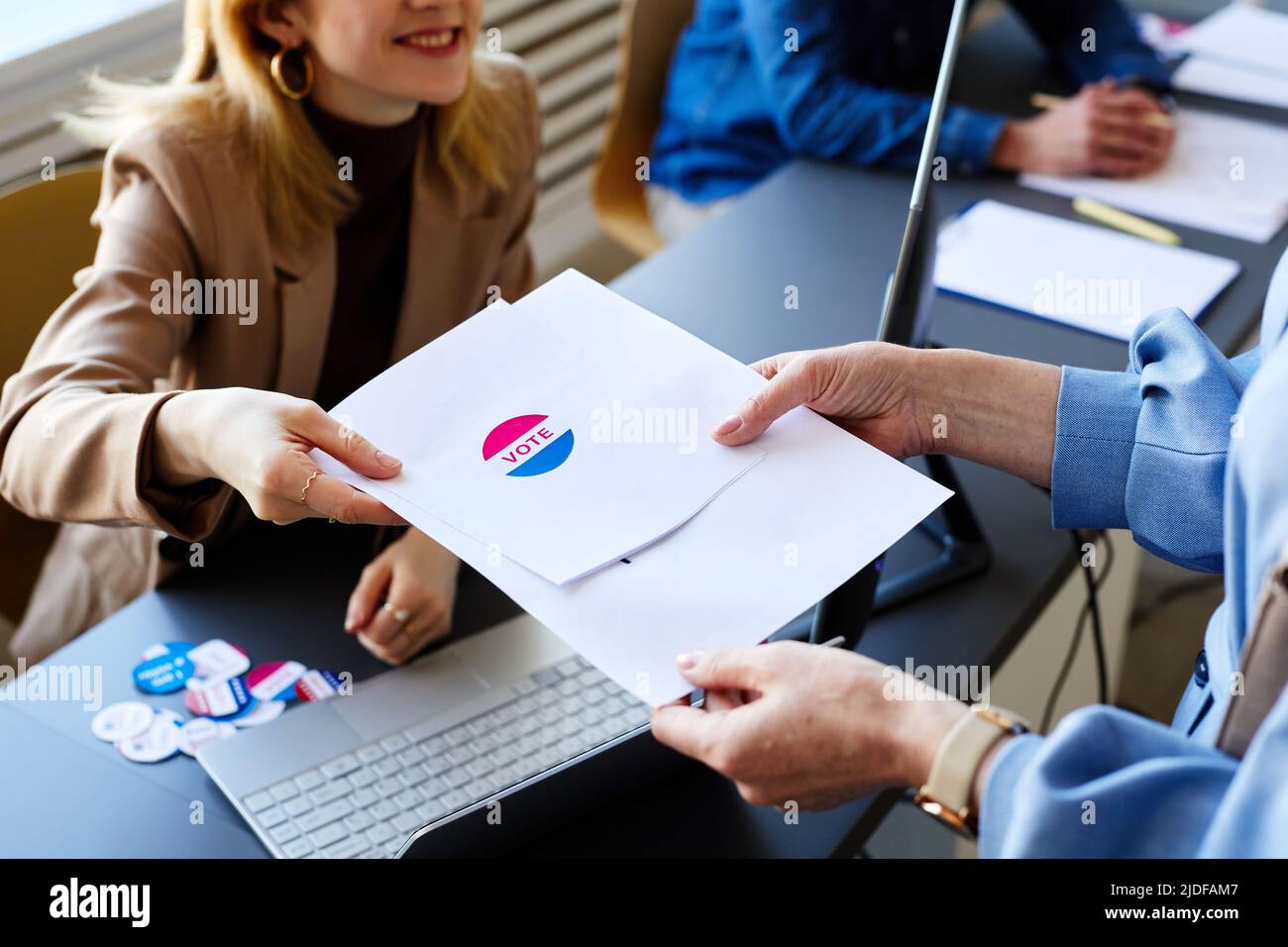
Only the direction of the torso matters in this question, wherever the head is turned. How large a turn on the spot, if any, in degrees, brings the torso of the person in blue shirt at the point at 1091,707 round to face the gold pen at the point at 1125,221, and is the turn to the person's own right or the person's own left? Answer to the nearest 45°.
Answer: approximately 90° to the person's own right

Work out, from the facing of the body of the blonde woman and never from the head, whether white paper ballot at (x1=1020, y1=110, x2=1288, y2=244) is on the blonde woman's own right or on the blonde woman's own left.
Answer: on the blonde woman's own left

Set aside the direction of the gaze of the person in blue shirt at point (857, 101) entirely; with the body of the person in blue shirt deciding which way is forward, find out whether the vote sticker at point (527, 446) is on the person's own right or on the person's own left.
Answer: on the person's own right

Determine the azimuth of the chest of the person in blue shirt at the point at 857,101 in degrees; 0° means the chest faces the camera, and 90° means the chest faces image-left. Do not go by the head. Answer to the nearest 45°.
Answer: approximately 315°

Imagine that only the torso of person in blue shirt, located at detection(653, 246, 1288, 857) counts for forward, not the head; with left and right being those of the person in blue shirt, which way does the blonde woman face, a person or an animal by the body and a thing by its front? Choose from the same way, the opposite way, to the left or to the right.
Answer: the opposite way

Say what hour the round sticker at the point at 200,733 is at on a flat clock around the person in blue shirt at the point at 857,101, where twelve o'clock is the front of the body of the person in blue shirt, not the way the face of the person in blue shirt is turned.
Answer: The round sticker is roughly at 2 o'clock from the person in blue shirt.

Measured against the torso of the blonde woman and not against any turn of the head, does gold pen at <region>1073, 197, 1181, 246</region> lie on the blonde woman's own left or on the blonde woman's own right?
on the blonde woman's own left

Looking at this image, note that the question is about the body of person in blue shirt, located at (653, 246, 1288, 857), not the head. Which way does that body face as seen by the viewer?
to the viewer's left
